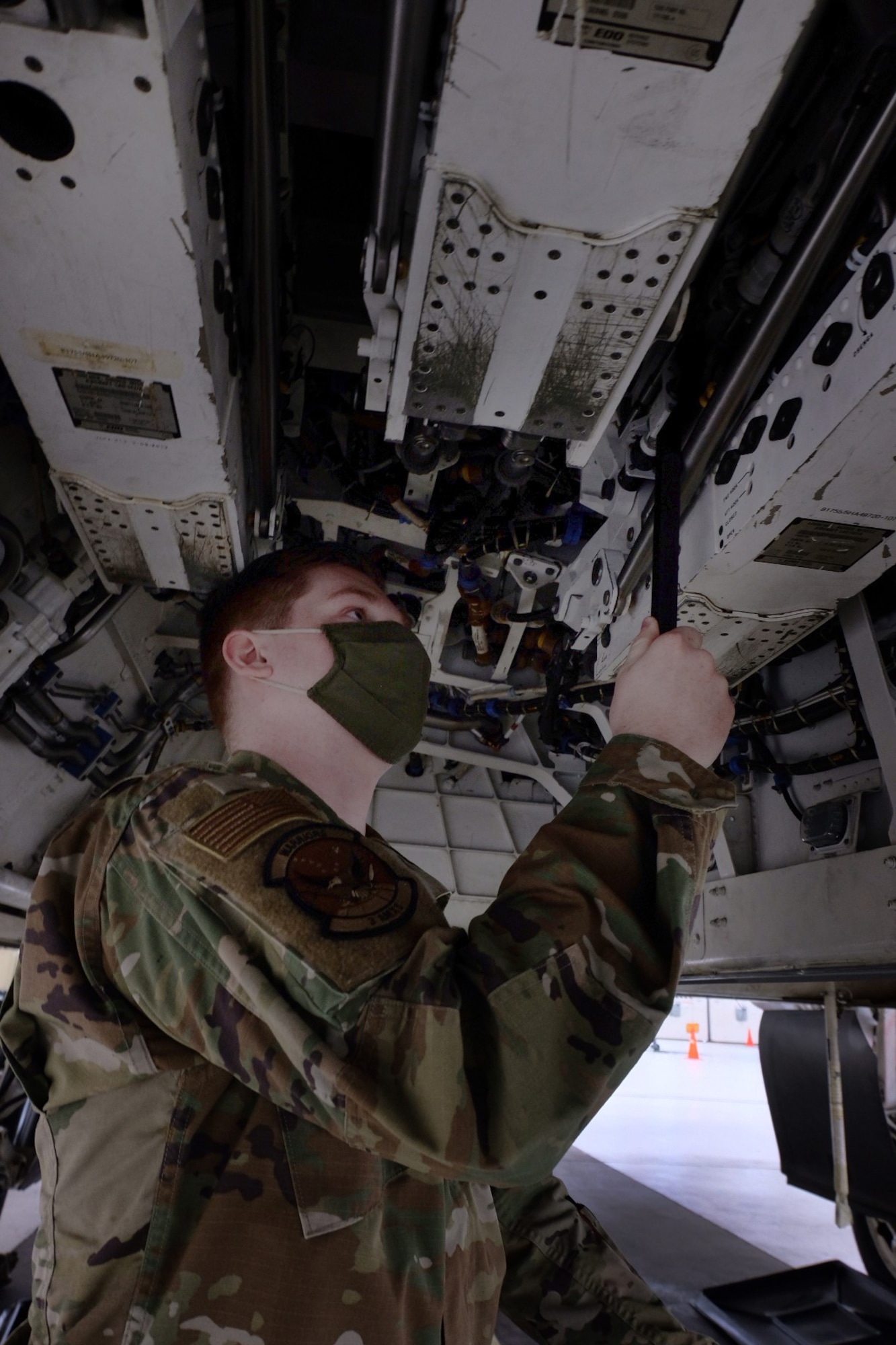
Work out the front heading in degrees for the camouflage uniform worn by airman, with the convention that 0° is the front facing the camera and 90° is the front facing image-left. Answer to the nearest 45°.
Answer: approximately 270°
